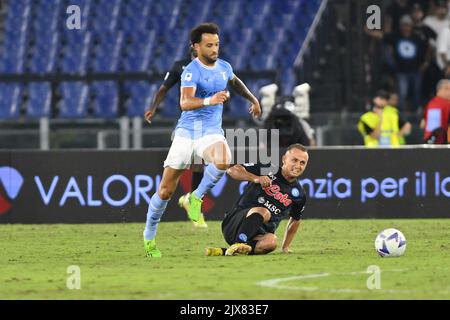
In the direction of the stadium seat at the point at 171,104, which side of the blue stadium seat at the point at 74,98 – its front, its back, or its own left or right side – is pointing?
left

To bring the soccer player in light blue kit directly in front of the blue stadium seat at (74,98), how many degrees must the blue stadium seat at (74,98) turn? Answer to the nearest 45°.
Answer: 0° — it already faces them

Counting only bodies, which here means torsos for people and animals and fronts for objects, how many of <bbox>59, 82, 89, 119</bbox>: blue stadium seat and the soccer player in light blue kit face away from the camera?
0

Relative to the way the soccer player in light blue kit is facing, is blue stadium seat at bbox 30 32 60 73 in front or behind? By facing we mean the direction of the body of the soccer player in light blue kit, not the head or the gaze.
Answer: behind

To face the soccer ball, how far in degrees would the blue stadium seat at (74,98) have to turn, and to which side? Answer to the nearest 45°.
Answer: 0° — it already faces it

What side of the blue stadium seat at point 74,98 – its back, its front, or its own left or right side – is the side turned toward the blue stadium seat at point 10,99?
right

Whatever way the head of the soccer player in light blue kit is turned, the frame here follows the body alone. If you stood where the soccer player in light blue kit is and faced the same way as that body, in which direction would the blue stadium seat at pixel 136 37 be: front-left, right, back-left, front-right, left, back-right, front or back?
back-left

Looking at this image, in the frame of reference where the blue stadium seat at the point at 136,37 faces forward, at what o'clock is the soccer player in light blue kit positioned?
The soccer player in light blue kit is roughly at 12 o'clock from the blue stadium seat.

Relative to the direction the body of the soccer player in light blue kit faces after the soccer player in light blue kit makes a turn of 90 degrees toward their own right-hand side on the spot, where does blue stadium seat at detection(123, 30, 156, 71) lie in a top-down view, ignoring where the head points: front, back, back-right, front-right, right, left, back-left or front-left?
back-right

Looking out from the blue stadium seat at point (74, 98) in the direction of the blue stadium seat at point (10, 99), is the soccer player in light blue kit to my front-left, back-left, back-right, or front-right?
back-left
